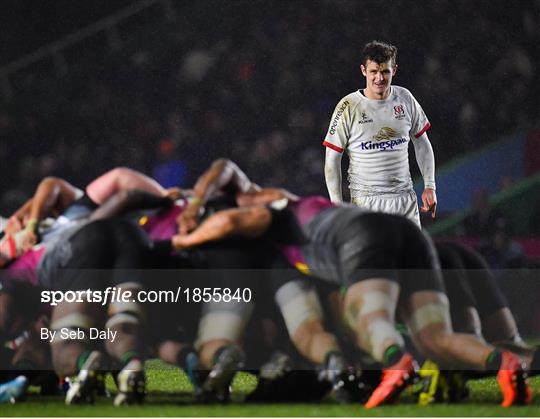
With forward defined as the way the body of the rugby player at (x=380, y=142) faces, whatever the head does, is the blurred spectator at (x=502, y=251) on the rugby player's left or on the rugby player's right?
on the rugby player's left

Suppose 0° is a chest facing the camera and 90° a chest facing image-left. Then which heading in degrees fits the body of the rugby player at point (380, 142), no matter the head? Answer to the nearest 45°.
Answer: approximately 0°
